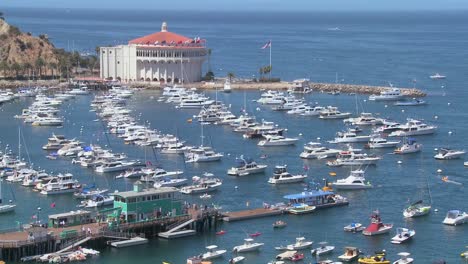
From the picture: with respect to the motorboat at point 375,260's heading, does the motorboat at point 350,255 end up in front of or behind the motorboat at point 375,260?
in front

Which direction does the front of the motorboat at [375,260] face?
to the viewer's left

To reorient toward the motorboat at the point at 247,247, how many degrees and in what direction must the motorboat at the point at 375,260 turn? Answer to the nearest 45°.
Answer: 0° — it already faces it

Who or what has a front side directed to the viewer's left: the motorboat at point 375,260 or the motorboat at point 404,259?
the motorboat at point 375,260

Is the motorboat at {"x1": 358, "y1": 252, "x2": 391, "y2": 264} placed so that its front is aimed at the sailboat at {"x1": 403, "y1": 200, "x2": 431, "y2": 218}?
no

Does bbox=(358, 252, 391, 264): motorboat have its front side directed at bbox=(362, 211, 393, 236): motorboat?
no

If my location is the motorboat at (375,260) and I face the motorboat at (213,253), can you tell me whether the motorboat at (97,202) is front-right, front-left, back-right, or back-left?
front-right
